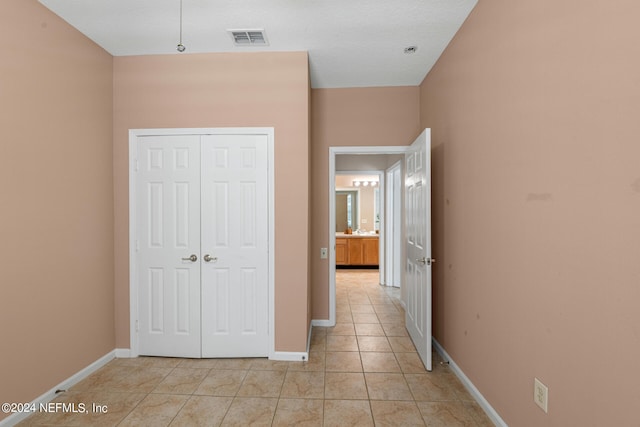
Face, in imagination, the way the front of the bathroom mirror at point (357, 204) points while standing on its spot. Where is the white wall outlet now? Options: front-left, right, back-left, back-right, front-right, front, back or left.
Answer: front

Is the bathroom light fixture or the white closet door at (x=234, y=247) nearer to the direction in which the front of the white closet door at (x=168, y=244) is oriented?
the white closet door

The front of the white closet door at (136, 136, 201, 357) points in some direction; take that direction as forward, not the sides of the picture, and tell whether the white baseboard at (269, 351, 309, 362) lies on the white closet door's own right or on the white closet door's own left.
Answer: on the white closet door's own left

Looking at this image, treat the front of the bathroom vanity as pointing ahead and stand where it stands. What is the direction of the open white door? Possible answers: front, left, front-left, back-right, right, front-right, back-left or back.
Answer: front

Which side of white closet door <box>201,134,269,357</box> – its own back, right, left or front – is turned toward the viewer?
front

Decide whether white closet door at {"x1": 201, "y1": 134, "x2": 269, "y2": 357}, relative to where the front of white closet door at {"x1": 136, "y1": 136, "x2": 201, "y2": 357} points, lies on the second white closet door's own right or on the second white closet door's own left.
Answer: on the second white closet door's own left

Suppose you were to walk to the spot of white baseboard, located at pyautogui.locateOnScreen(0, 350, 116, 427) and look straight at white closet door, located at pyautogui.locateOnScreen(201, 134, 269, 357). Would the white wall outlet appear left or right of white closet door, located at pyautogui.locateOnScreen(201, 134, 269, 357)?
right

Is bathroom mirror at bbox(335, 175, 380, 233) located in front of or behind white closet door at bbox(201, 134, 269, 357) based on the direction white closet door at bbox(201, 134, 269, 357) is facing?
behind

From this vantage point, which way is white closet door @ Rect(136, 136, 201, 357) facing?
toward the camera

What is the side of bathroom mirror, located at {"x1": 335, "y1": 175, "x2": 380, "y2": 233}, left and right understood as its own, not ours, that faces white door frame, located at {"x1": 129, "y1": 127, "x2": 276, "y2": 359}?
front

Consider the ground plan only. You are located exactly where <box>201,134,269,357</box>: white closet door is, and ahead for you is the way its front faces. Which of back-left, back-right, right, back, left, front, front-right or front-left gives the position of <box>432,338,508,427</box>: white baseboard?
front-left
